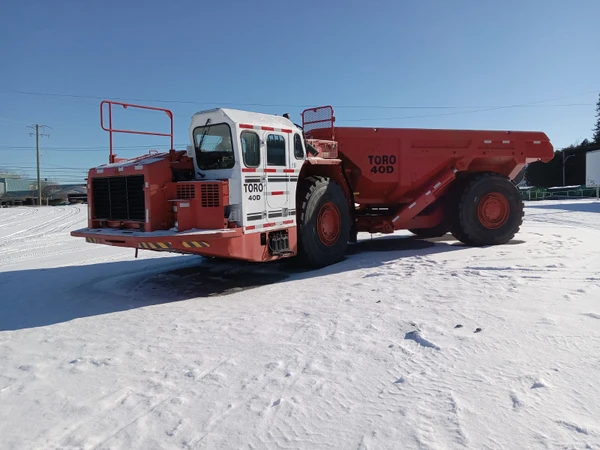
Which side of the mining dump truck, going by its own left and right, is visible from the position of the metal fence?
back

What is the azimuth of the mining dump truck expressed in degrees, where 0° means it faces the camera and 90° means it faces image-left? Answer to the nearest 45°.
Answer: approximately 45°
